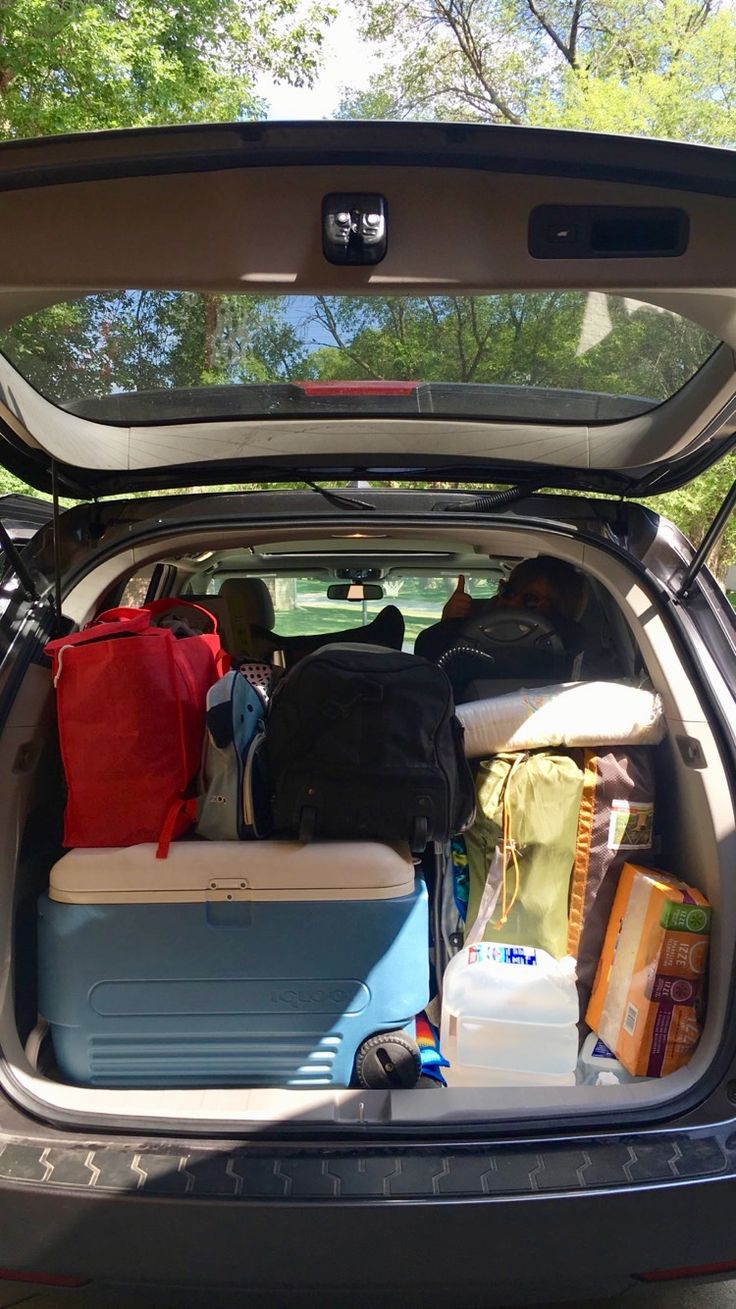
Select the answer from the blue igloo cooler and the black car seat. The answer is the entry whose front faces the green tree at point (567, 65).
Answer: the black car seat

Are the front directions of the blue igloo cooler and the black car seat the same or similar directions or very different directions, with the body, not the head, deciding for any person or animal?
very different directions

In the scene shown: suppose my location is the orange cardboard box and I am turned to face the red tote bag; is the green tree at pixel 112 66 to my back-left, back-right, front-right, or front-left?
front-right

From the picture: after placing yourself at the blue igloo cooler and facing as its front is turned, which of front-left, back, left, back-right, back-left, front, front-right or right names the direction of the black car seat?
back-left

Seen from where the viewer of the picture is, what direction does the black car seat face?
facing away from the viewer

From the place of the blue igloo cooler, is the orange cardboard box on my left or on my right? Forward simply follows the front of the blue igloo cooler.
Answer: on my left

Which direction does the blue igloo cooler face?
toward the camera

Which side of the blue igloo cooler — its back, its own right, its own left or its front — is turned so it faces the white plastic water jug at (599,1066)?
left

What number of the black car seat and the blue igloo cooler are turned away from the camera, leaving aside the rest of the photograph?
1

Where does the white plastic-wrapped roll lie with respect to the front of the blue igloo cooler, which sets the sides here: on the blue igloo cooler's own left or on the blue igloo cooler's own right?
on the blue igloo cooler's own left
